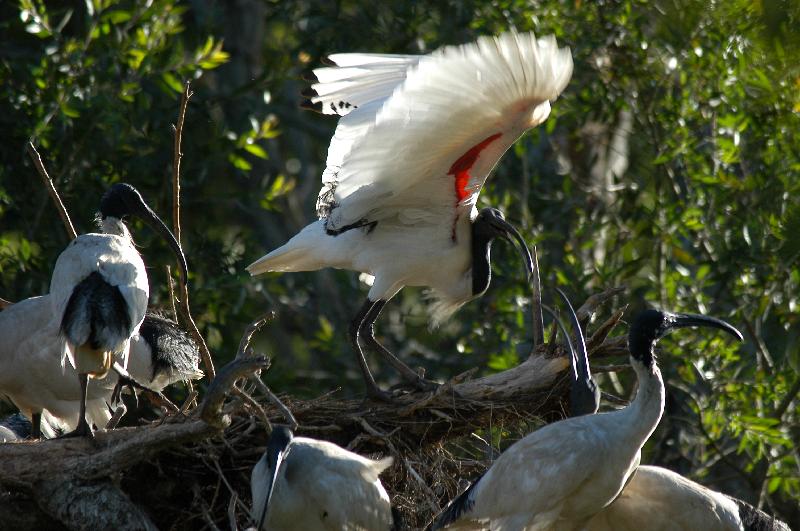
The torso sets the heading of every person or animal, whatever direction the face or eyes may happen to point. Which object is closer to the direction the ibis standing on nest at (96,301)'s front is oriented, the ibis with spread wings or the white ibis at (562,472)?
the ibis with spread wings

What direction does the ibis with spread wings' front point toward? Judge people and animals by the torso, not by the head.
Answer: to the viewer's right

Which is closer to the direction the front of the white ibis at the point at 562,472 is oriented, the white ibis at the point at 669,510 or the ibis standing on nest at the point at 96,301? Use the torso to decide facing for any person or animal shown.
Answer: the white ibis

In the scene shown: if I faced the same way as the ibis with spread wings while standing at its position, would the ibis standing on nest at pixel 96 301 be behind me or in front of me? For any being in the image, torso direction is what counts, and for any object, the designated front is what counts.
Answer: behind

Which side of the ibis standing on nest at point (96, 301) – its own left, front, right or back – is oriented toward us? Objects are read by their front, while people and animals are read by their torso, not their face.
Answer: back

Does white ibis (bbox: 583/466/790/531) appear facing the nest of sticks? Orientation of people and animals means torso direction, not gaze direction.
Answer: yes

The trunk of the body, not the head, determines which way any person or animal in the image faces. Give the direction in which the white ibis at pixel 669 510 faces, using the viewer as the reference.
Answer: facing to the left of the viewer

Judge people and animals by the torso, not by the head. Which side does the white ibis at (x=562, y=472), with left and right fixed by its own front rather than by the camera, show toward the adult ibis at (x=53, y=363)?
back

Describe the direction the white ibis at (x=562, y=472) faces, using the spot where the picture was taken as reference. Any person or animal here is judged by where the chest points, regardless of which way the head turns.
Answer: facing to the right of the viewer
